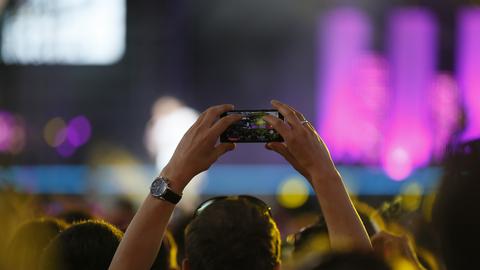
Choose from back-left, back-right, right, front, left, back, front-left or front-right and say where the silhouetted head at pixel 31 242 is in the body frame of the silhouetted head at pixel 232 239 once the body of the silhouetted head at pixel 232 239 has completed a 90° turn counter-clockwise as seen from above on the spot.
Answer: front-right

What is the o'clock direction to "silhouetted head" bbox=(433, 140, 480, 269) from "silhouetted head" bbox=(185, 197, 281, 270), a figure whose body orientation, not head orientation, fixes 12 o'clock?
"silhouetted head" bbox=(433, 140, 480, 269) is roughly at 3 o'clock from "silhouetted head" bbox=(185, 197, 281, 270).

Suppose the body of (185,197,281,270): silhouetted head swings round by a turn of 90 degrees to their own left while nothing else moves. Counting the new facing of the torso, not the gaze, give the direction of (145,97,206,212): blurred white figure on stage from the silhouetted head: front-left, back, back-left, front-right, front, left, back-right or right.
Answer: right

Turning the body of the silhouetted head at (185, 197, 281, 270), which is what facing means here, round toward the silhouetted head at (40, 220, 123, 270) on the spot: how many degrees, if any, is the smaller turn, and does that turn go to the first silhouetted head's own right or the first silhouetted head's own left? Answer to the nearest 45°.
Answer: approximately 45° to the first silhouetted head's own left

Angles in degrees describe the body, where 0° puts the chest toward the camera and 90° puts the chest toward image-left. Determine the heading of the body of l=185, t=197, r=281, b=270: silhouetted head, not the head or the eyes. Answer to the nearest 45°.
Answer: approximately 180°

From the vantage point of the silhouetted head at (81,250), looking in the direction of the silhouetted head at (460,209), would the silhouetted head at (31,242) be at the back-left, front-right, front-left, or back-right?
back-left

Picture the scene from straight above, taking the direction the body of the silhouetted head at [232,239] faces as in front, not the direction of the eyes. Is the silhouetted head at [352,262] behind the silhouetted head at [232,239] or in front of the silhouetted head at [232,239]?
behind
